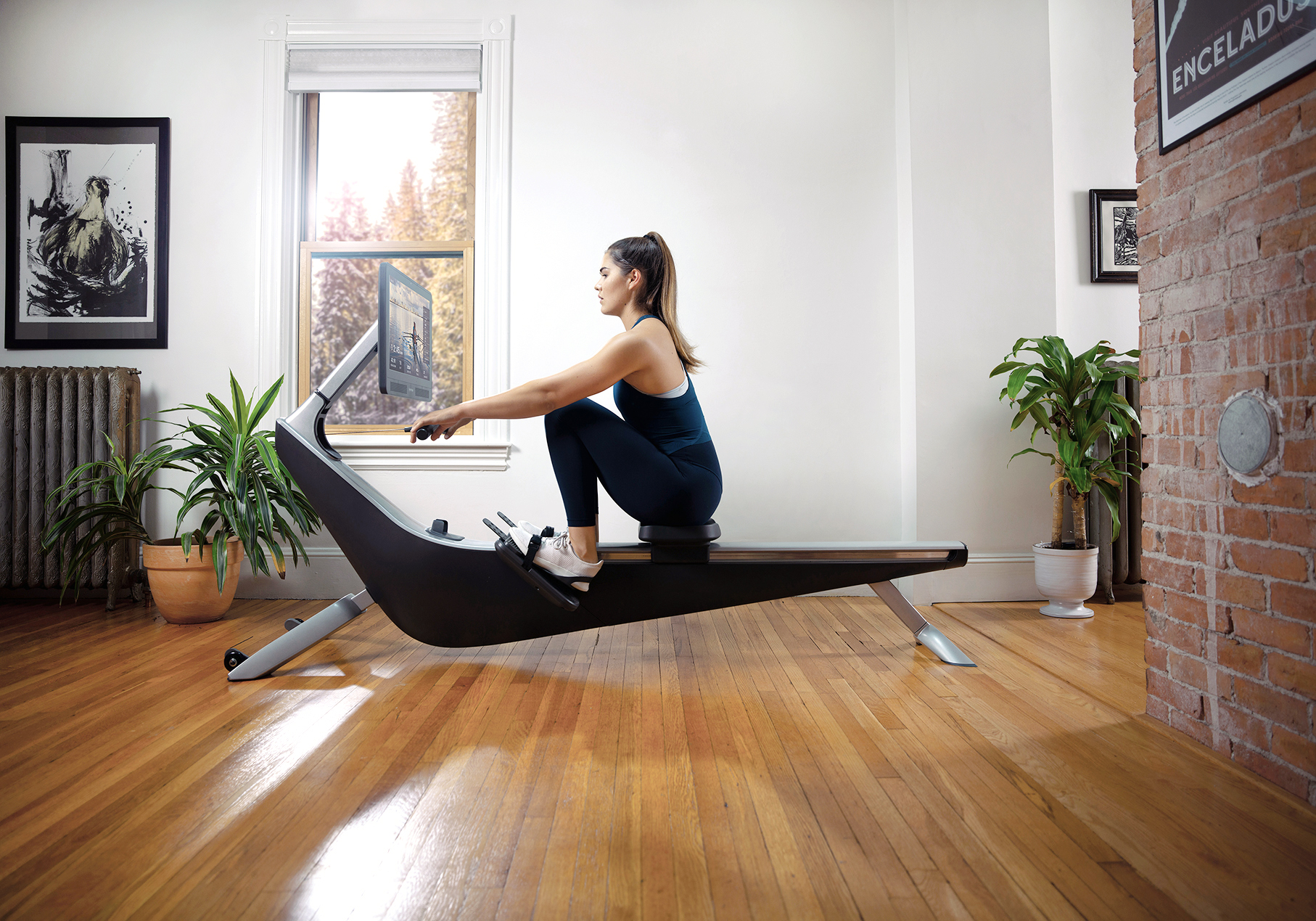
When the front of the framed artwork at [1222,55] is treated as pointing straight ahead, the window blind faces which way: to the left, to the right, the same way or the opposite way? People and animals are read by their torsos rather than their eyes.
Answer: to the left

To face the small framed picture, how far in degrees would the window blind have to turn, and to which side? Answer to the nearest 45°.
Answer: approximately 90° to its left

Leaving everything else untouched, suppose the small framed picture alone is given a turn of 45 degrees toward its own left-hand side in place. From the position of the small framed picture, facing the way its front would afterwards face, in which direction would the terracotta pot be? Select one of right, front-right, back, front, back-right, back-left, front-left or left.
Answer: right

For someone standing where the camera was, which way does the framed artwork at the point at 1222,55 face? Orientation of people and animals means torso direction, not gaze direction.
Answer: facing the viewer and to the left of the viewer

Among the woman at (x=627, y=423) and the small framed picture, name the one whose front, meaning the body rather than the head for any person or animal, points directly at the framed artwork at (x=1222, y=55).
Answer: the small framed picture

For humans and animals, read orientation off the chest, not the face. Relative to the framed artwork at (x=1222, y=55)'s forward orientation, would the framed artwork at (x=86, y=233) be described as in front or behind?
in front

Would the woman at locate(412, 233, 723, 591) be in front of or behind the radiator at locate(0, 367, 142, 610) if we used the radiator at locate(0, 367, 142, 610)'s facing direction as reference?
in front

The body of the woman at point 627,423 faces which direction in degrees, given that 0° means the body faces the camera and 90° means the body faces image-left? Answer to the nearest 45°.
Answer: approximately 90°

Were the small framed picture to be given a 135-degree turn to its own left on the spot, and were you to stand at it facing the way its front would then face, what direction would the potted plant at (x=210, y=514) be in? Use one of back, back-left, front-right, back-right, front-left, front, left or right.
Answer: back

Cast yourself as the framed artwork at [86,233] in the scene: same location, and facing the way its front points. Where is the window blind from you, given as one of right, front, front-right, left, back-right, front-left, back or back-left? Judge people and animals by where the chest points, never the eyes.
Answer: front-left

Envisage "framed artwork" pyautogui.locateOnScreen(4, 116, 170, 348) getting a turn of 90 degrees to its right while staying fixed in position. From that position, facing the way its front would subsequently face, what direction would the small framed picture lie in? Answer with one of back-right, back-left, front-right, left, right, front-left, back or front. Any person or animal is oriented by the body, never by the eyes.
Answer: back-left

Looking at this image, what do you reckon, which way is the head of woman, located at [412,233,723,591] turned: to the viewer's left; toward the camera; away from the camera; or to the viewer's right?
to the viewer's left

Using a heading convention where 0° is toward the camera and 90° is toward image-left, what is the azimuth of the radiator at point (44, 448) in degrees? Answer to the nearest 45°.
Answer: approximately 0°

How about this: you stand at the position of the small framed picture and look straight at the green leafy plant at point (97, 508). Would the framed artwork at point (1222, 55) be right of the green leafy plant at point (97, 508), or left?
left
